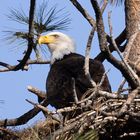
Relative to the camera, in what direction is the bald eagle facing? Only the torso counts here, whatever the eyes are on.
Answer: to the viewer's left
